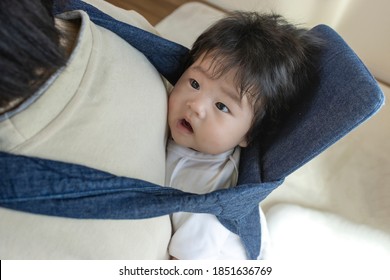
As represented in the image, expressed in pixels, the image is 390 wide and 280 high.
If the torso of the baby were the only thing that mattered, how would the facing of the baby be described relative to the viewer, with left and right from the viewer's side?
facing the viewer and to the left of the viewer

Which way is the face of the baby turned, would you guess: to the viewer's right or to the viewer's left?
to the viewer's left
